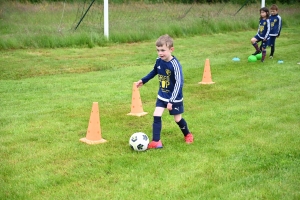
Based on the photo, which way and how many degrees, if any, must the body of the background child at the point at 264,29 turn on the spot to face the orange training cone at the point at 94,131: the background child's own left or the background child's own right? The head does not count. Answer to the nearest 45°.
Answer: approximately 45° to the background child's own left

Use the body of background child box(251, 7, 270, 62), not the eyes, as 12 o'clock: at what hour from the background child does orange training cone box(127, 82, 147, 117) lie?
The orange training cone is roughly at 11 o'clock from the background child.

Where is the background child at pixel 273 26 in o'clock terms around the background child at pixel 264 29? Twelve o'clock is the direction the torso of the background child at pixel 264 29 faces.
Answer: the background child at pixel 273 26 is roughly at 5 o'clock from the background child at pixel 264 29.

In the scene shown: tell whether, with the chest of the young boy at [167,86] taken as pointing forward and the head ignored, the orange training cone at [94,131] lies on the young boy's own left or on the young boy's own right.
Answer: on the young boy's own right

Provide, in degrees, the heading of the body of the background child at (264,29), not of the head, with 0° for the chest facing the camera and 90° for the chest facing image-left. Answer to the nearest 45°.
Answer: approximately 45°
